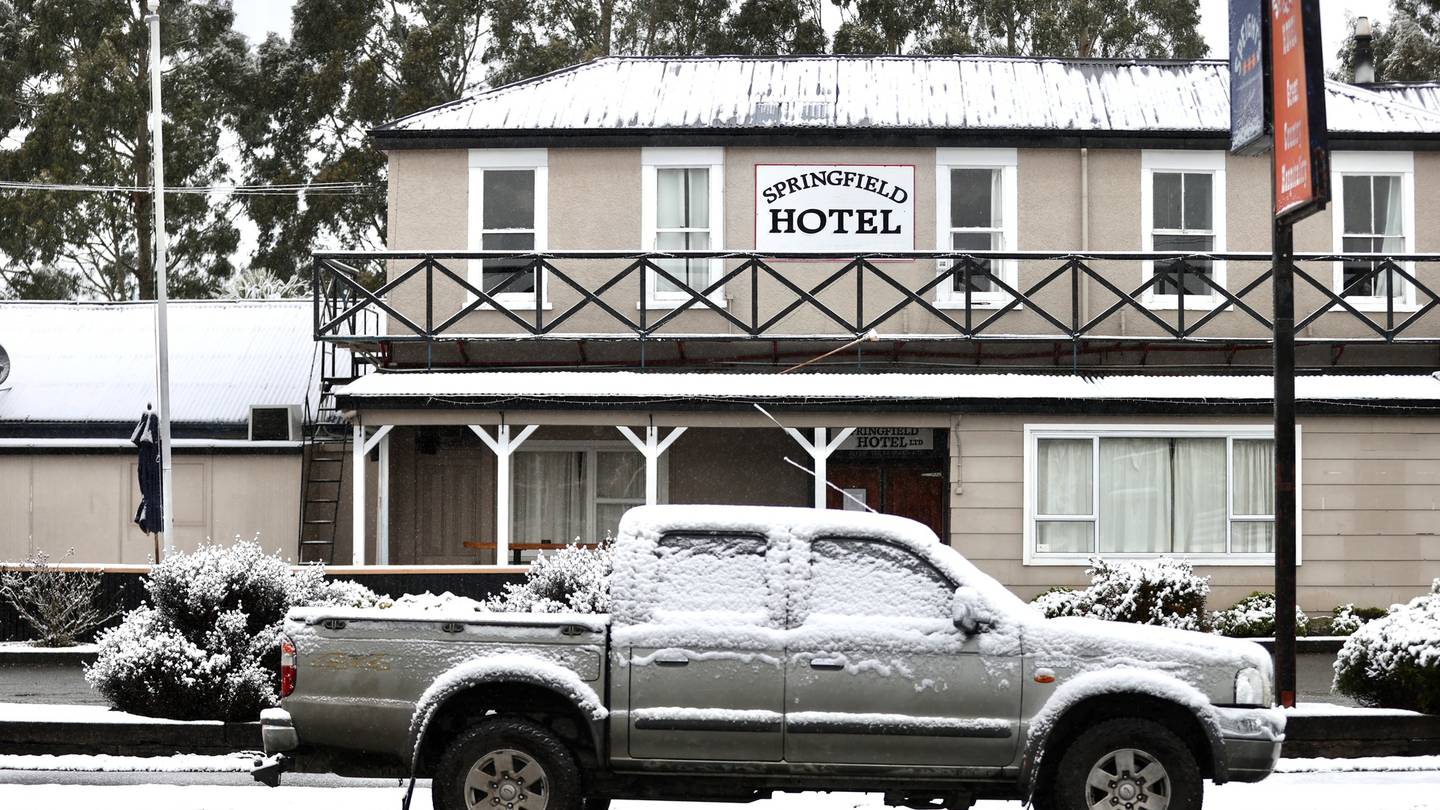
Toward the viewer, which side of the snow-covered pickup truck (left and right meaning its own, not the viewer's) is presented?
right

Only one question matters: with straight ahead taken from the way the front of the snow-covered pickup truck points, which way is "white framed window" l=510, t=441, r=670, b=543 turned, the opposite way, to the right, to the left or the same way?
to the right

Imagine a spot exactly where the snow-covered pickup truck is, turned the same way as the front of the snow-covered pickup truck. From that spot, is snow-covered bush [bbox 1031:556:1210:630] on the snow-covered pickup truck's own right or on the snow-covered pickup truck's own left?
on the snow-covered pickup truck's own left

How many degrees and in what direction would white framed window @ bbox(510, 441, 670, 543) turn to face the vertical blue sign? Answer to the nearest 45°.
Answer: approximately 45° to its left

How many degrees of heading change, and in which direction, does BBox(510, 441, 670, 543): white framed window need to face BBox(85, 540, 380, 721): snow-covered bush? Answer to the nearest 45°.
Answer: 0° — it already faces it

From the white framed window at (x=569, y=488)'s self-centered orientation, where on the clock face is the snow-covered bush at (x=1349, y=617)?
The snow-covered bush is roughly at 10 o'clock from the white framed window.

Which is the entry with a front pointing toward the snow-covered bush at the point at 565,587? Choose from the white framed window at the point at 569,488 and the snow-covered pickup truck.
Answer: the white framed window

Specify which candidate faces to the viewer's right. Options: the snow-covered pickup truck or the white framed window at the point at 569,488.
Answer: the snow-covered pickup truck
